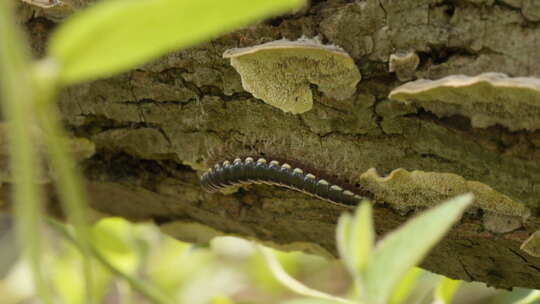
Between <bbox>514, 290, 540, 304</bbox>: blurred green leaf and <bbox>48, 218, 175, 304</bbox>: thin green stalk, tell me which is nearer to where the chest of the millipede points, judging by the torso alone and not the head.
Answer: the thin green stalk

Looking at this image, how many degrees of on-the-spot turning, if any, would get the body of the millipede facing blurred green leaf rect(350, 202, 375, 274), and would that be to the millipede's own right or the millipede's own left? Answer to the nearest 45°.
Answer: approximately 90° to the millipede's own left

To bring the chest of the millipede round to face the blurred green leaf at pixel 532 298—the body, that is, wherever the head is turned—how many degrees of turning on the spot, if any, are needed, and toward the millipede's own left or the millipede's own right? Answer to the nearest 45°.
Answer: approximately 180°

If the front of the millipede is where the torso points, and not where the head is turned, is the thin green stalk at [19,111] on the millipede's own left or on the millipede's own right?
on the millipede's own left

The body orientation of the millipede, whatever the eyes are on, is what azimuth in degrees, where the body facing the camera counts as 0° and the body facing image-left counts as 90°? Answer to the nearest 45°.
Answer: approximately 90°
